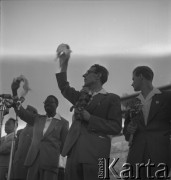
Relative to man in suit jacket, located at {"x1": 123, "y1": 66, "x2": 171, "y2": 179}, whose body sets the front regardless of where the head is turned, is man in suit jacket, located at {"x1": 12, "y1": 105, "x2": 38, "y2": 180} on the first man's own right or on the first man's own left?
on the first man's own right

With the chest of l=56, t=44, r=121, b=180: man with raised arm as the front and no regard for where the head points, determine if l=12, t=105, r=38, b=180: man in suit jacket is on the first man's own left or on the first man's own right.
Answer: on the first man's own right

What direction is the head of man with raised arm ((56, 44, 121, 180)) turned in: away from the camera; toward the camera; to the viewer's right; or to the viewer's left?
to the viewer's left

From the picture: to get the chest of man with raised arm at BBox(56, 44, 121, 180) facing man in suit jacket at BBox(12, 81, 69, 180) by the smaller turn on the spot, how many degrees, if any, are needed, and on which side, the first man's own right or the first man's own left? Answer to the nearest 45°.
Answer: approximately 90° to the first man's own right

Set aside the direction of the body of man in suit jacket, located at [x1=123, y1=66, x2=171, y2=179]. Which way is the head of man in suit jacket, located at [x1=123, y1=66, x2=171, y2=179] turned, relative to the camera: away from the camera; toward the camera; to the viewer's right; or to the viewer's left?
to the viewer's left

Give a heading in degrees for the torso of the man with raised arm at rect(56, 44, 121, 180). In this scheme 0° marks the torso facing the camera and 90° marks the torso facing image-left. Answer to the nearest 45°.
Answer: approximately 45°

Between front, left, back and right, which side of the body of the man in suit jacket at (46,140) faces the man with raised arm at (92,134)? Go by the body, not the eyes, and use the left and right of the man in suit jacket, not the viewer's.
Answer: left

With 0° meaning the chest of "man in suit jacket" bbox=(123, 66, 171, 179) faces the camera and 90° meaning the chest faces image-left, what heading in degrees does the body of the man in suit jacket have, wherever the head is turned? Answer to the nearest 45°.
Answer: approximately 45°
